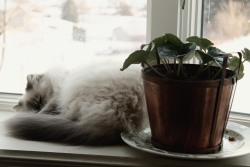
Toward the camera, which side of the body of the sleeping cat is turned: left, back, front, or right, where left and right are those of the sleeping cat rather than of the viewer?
left
